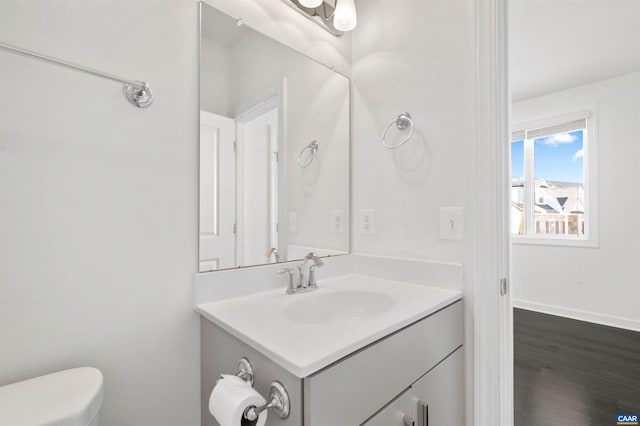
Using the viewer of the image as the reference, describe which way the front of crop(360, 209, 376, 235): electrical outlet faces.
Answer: facing the viewer and to the left of the viewer

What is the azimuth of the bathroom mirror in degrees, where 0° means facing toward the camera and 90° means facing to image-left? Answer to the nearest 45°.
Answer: approximately 315°

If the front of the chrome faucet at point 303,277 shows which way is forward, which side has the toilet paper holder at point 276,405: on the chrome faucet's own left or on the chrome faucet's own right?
on the chrome faucet's own right

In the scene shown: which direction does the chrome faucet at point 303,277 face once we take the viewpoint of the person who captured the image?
facing the viewer and to the right of the viewer

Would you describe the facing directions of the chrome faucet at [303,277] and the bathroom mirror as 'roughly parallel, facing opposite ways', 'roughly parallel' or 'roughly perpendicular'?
roughly parallel

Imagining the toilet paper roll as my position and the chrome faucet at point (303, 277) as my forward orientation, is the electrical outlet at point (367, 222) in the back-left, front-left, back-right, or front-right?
front-right

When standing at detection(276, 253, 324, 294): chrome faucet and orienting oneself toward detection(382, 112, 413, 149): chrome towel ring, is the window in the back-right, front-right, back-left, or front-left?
front-left

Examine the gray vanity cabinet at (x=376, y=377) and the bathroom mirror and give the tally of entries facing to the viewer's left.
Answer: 0

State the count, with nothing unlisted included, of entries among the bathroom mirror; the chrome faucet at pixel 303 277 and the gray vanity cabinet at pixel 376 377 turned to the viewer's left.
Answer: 0

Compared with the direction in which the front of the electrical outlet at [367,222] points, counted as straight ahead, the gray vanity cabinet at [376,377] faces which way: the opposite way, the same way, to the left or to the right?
to the left

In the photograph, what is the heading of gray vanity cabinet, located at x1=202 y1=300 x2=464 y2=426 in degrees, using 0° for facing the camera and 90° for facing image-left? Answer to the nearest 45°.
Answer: approximately 315°
